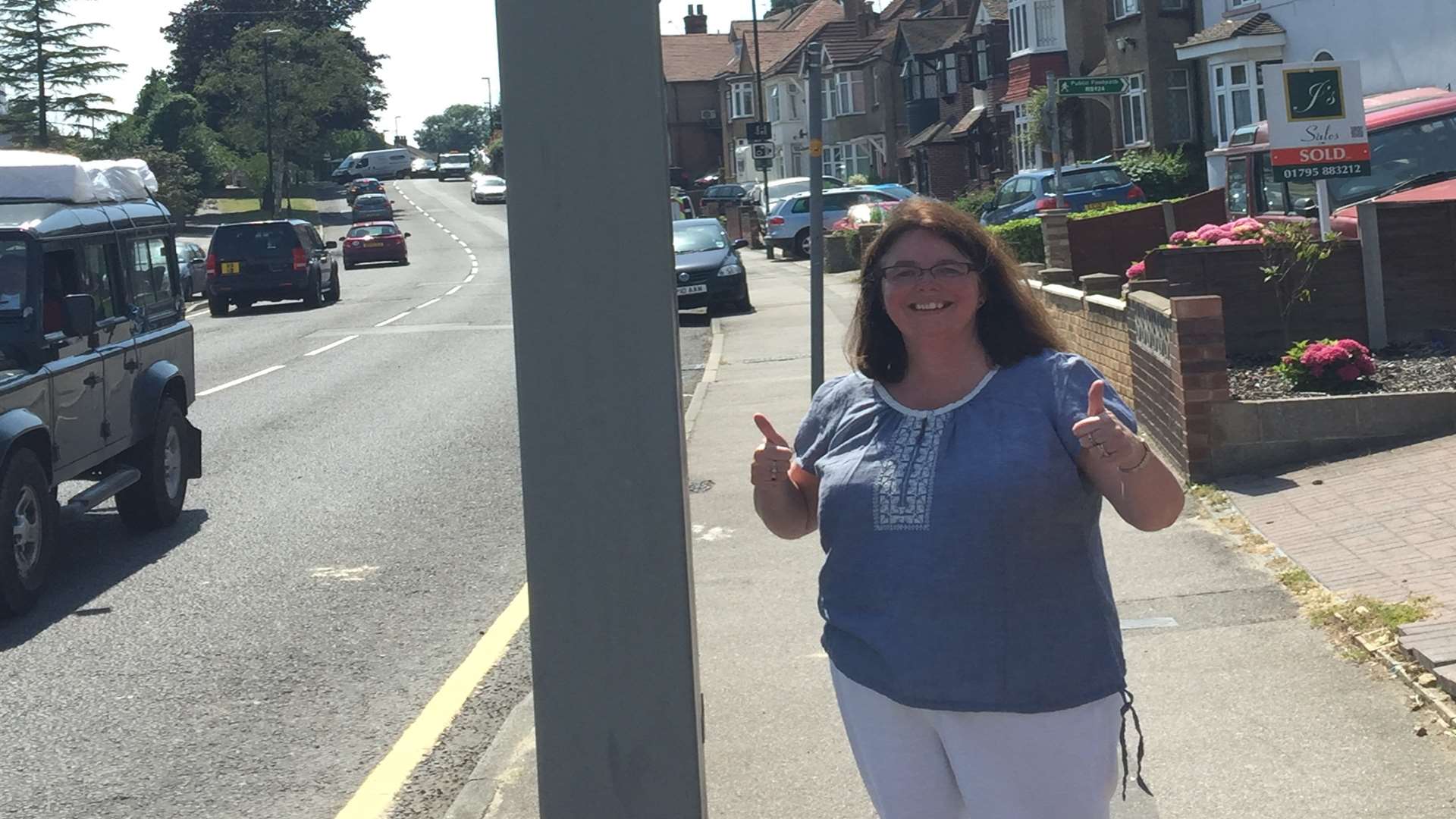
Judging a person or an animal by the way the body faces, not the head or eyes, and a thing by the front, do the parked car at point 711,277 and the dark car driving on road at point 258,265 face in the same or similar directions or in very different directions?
very different directions

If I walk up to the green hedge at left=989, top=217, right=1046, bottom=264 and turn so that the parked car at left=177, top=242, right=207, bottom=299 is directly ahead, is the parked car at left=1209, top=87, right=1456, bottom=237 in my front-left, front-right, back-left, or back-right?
back-left

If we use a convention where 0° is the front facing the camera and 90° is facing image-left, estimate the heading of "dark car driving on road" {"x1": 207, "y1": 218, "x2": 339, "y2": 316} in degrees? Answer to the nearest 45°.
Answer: approximately 180°

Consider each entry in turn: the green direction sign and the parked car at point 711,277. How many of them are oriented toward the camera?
2

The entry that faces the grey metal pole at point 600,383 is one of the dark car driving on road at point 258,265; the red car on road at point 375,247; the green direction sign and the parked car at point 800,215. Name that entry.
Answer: the green direction sign

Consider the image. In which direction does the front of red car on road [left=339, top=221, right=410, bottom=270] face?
away from the camera

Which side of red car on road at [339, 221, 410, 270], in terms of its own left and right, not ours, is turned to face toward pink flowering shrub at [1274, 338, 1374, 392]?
back
